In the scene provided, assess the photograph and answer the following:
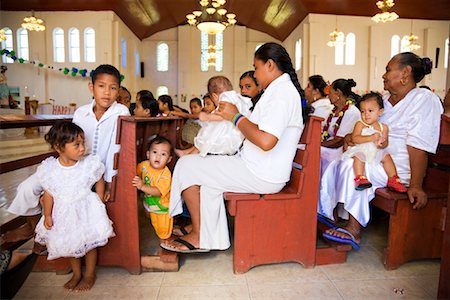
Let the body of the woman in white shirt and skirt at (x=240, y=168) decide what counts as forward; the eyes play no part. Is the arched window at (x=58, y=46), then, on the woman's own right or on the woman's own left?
on the woman's own right

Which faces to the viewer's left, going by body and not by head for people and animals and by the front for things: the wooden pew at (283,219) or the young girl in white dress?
the wooden pew

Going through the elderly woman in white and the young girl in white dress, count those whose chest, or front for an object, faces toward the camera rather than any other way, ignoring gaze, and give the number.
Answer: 1

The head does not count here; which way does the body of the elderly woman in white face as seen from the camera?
to the viewer's left

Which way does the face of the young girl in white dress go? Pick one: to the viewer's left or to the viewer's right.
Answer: to the viewer's right

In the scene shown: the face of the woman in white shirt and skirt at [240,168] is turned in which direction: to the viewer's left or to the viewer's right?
to the viewer's left

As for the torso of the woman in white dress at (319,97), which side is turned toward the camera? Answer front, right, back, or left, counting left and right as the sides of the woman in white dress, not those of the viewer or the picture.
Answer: left

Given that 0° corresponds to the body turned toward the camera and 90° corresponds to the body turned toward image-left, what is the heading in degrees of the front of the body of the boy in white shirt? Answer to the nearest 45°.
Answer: approximately 45°

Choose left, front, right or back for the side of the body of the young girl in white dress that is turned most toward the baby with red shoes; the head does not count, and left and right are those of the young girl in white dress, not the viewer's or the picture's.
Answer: left

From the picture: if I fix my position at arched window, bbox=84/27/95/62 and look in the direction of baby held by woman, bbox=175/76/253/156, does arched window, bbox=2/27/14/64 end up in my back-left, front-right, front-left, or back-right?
back-right

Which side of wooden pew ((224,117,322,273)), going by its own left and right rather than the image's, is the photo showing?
left

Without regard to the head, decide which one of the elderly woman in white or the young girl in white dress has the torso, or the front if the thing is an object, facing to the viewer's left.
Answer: the elderly woman in white

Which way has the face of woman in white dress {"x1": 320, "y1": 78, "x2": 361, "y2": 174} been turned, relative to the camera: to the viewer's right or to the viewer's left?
to the viewer's left

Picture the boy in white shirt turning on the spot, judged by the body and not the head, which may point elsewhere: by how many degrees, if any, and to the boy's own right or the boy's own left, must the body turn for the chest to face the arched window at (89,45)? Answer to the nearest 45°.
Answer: approximately 135° to the boy's own right
